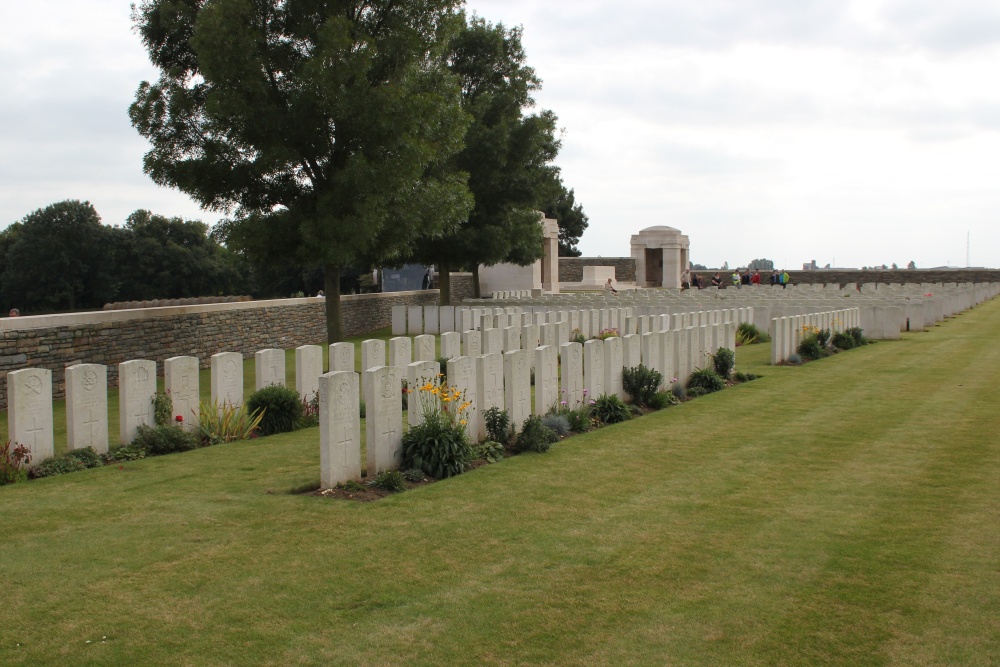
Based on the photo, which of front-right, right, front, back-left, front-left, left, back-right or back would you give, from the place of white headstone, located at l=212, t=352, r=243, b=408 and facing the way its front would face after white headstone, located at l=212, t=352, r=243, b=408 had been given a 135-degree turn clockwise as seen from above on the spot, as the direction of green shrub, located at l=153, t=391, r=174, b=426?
front-left
